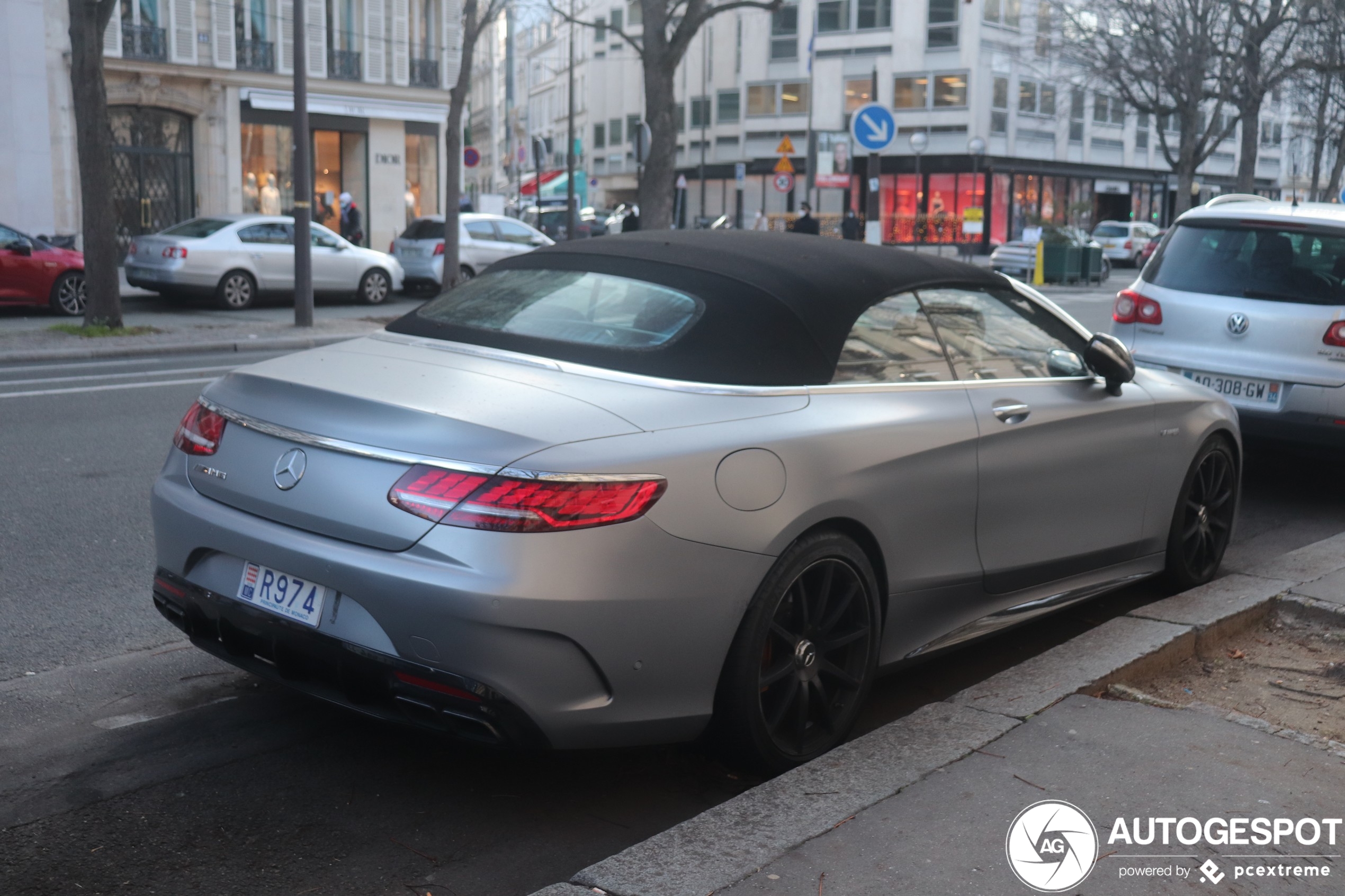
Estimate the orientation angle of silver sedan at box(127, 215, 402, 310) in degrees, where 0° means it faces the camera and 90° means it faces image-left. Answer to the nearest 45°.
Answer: approximately 225°

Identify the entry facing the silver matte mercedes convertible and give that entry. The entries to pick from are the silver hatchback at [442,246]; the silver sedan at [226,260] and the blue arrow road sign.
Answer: the blue arrow road sign

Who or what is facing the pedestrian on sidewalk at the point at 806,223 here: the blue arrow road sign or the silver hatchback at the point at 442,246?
the silver hatchback

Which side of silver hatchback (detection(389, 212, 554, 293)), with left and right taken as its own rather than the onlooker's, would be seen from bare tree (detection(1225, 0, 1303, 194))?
front

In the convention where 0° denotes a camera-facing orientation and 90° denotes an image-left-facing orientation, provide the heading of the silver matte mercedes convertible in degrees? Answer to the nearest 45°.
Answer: approximately 225°

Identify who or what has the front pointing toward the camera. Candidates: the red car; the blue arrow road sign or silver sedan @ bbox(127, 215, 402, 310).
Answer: the blue arrow road sign

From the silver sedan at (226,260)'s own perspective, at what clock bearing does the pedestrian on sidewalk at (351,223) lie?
The pedestrian on sidewalk is roughly at 11 o'clock from the silver sedan.

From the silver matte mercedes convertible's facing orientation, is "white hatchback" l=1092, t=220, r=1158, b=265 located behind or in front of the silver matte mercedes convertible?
in front

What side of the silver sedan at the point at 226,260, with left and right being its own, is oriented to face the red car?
back

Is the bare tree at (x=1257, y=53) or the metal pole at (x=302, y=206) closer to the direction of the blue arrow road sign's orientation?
the metal pole

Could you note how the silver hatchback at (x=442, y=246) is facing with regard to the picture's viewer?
facing away from the viewer and to the right of the viewer
